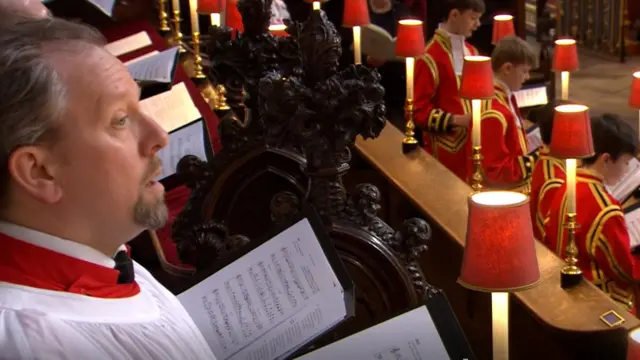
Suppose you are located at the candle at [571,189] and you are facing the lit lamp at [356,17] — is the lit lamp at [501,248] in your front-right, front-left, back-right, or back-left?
back-left

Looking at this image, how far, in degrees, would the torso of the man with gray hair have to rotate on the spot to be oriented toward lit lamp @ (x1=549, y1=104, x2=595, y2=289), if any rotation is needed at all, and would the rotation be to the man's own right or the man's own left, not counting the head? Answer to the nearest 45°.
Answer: approximately 45° to the man's own left

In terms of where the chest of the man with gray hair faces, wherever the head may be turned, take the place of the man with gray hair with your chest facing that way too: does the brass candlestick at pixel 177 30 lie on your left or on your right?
on your left

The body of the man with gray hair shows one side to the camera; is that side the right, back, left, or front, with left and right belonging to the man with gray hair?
right

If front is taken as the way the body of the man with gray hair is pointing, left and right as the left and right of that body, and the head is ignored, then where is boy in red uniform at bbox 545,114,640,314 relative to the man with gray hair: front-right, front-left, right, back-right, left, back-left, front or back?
front-left

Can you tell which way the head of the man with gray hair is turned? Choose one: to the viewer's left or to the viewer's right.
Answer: to the viewer's right

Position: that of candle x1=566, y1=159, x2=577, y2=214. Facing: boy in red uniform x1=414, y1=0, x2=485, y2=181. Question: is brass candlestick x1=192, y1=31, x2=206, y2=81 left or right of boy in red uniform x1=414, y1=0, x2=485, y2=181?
left

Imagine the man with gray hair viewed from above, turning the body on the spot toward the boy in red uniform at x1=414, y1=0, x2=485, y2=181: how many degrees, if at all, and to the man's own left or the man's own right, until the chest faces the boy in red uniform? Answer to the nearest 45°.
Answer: approximately 45° to the man's own left
